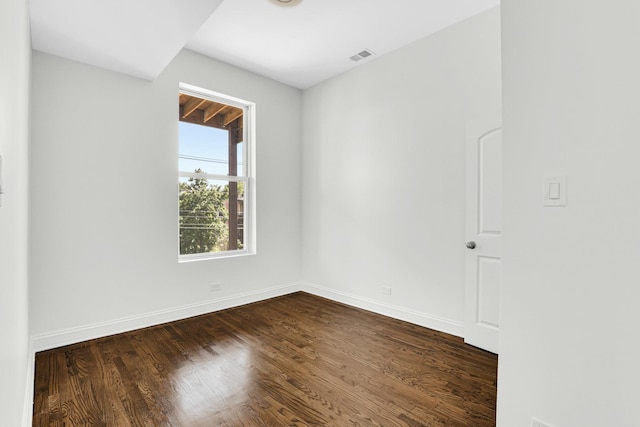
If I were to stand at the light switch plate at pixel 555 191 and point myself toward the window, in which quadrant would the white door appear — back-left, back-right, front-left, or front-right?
front-right

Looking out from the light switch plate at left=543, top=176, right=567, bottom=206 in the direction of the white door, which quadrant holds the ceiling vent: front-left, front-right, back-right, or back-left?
front-left

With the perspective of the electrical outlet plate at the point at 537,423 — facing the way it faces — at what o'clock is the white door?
The white door is roughly at 4 o'clock from the electrical outlet plate.
